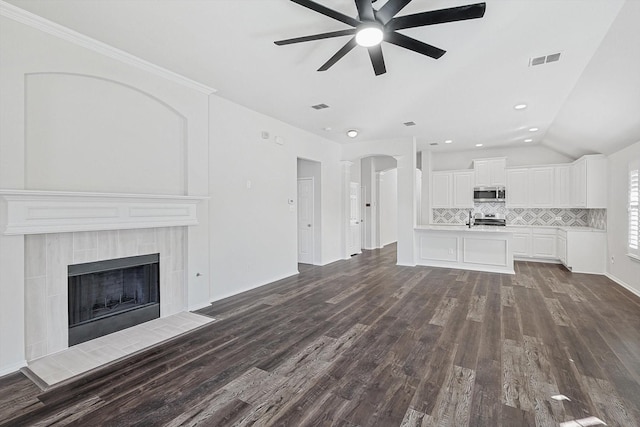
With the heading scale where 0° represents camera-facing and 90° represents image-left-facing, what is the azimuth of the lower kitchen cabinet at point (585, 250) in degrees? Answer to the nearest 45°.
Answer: approximately 90°

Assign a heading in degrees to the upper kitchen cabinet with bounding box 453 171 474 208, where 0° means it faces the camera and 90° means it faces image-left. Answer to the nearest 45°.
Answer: approximately 0°

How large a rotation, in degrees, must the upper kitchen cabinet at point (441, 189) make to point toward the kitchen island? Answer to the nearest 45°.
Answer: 0° — it already faces it

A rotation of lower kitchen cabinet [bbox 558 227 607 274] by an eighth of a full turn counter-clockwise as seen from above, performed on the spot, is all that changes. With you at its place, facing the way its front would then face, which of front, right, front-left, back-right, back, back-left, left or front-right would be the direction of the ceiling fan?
front-left

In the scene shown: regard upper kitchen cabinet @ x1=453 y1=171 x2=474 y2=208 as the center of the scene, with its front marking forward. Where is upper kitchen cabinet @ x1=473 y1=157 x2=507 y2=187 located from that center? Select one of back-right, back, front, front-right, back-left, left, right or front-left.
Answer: left

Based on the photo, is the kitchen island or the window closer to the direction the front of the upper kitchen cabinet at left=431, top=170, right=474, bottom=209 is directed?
the kitchen island

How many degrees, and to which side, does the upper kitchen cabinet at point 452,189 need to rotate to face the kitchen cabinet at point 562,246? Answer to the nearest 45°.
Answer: approximately 90° to its left

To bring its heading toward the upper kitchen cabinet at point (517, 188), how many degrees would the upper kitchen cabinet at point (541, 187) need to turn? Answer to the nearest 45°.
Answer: approximately 90° to its right

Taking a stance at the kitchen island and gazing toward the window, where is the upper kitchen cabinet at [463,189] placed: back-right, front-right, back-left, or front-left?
back-left

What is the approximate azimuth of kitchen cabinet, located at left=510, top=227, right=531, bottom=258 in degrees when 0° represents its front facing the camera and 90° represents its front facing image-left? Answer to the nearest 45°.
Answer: approximately 0°

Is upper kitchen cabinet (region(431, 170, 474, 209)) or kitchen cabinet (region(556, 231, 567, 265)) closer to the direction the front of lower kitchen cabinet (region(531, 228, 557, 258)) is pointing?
the kitchen cabinet
